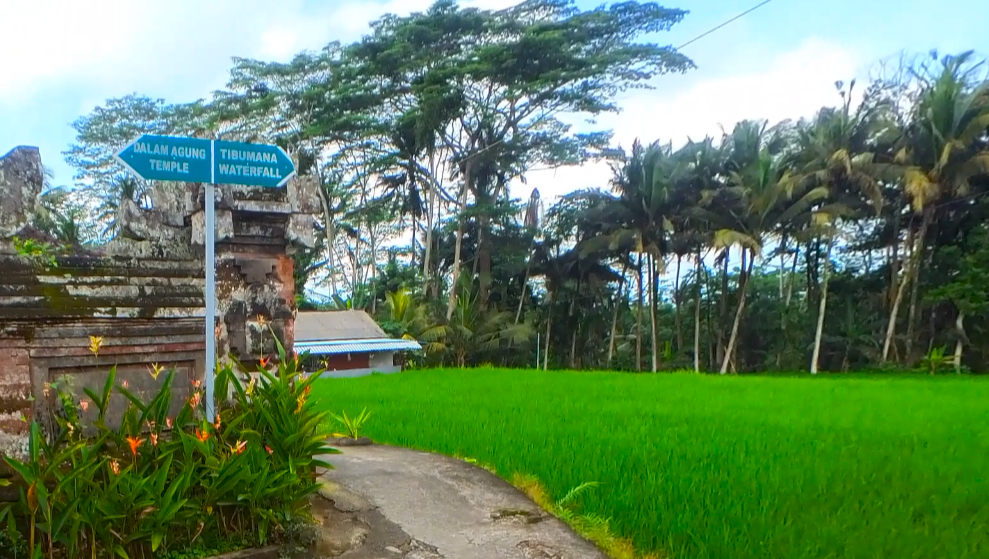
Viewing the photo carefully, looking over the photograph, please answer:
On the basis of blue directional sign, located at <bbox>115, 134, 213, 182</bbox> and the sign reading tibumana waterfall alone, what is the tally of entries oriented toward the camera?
2

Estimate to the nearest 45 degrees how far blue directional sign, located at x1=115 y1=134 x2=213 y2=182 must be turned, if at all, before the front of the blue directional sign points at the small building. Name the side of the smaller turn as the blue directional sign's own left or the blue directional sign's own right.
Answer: approximately 180°

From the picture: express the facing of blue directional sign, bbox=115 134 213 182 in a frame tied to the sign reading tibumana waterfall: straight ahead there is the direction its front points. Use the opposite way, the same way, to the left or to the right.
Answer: the same way

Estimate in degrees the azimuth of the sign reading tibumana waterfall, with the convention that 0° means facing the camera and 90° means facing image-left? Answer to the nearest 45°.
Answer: approximately 0°

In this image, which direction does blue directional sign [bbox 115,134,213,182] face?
toward the camera
